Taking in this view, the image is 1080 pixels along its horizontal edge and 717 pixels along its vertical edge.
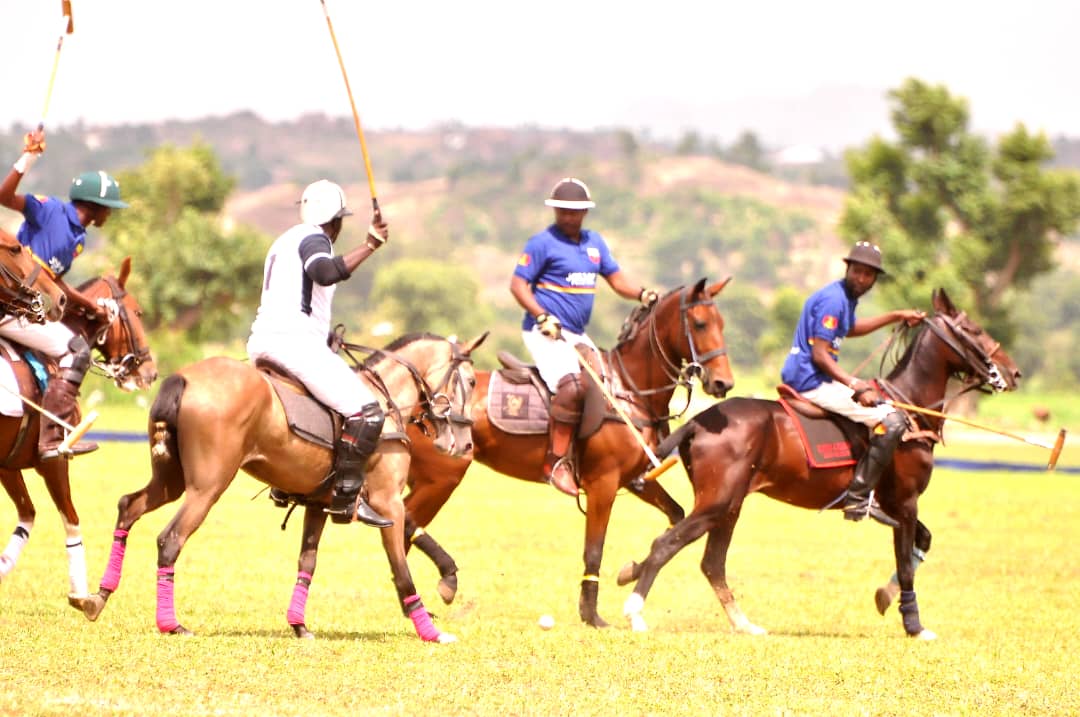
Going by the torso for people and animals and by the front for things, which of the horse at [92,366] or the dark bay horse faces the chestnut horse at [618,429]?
the horse

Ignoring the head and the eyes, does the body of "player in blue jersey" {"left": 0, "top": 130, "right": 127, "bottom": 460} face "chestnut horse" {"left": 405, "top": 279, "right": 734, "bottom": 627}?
yes

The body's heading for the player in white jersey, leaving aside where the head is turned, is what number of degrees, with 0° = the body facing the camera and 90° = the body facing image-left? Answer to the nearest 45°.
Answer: approximately 225°

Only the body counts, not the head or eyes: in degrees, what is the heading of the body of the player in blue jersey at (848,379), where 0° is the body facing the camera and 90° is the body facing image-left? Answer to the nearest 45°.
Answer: approximately 270°

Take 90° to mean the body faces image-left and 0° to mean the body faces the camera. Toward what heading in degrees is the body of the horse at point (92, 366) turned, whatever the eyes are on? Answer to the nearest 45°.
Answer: approximately 270°

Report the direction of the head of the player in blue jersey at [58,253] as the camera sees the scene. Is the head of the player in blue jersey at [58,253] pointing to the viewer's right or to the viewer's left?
to the viewer's right

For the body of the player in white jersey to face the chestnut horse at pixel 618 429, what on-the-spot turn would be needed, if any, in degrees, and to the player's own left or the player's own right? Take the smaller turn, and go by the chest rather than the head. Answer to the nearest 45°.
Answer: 0° — they already face it

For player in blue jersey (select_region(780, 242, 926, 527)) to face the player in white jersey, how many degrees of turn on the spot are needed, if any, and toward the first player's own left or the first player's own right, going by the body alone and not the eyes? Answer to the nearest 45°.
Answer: approximately 135° to the first player's own right

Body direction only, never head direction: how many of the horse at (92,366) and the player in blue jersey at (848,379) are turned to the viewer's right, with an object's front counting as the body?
2

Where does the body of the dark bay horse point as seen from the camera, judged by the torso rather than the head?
to the viewer's right

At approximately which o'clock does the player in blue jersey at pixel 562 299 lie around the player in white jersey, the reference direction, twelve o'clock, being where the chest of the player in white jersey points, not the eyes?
The player in blue jersey is roughly at 12 o'clock from the player in white jersey.

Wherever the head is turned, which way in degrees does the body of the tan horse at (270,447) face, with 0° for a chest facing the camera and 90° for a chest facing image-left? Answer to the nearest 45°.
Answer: approximately 270°
